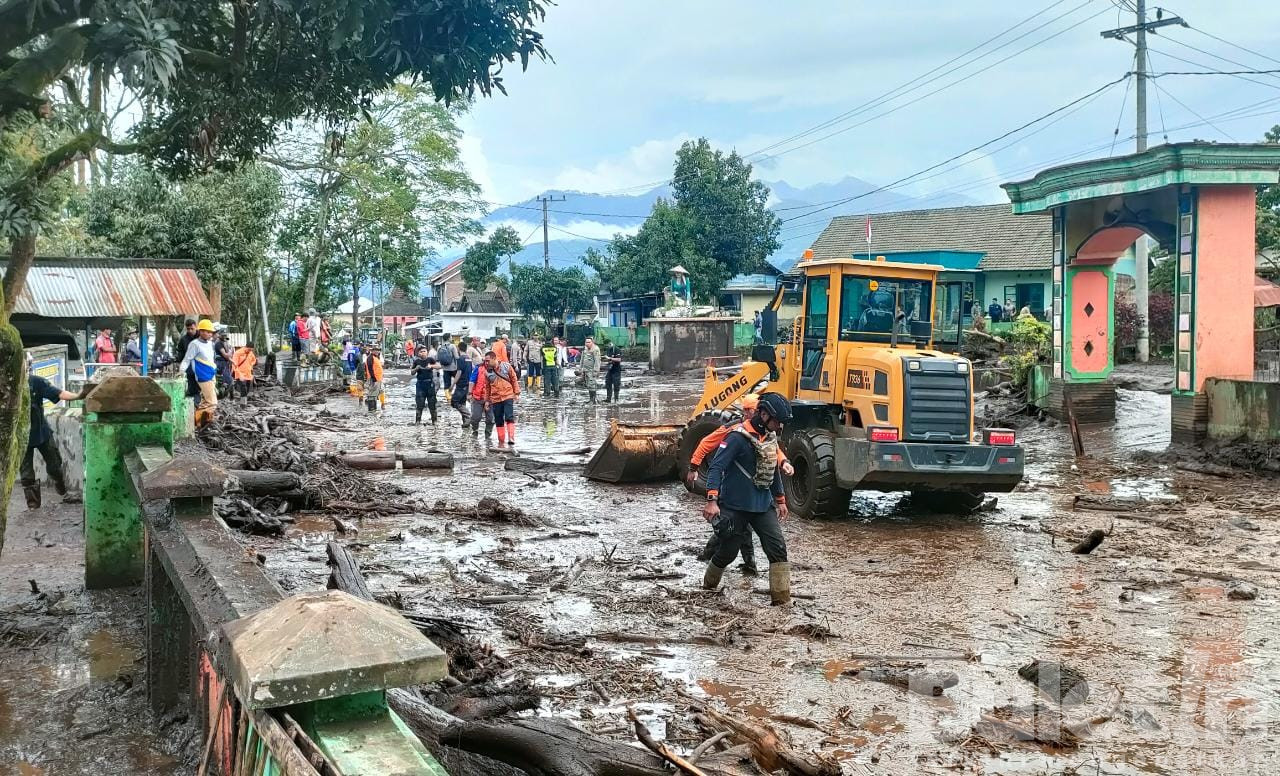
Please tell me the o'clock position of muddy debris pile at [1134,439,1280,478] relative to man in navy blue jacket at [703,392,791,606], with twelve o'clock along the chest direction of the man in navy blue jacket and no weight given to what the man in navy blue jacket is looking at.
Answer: The muddy debris pile is roughly at 9 o'clock from the man in navy blue jacket.

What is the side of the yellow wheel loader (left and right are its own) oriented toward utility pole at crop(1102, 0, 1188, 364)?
right

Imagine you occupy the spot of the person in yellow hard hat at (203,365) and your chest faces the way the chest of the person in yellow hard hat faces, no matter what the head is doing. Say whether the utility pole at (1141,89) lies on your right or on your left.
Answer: on your left

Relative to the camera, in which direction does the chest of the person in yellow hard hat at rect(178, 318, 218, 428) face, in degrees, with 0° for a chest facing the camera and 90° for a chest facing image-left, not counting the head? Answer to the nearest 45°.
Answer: approximately 315°

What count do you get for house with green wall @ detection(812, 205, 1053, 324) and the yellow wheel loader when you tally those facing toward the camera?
1

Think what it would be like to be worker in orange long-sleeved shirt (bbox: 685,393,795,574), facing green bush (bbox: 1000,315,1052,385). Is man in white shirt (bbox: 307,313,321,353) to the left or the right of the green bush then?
left

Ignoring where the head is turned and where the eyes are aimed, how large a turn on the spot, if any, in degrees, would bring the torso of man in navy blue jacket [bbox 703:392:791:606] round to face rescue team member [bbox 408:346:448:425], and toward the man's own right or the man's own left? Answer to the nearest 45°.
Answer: approximately 180°

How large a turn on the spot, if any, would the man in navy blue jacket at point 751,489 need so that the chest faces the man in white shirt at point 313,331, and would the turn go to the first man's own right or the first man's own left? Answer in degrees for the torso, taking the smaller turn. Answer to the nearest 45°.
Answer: approximately 180°

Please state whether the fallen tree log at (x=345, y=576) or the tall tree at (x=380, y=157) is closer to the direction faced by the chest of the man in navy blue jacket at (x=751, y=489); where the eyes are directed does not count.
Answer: the fallen tree log
